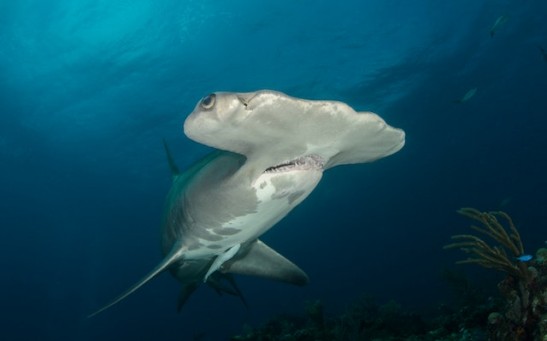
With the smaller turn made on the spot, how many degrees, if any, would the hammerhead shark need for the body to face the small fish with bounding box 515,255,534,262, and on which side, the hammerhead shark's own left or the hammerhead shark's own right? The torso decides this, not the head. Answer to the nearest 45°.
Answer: approximately 45° to the hammerhead shark's own left

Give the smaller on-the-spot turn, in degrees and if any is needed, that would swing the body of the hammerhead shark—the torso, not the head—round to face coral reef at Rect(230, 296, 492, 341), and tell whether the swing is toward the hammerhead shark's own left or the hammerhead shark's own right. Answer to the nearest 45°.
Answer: approximately 135° to the hammerhead shark's own left

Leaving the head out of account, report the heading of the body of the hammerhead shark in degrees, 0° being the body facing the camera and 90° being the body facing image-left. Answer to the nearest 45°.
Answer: approximately 315°

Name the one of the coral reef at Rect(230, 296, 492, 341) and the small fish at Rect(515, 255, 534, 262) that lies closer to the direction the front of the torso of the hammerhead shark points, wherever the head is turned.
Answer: the small fish
